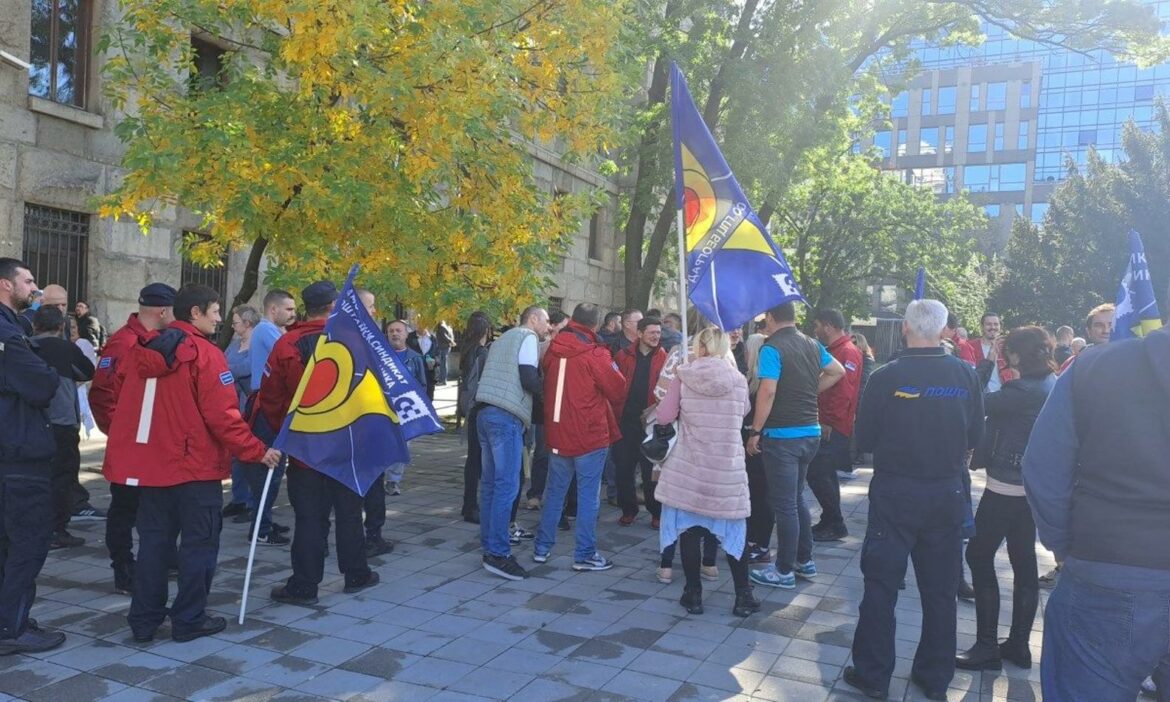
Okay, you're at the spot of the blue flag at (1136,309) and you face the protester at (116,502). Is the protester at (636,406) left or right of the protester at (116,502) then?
right

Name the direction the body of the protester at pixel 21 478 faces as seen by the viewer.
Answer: to the viewer's right

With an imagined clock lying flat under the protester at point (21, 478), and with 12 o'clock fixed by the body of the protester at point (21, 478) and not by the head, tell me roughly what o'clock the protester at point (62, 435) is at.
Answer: the protester at point (62, 435) is roughly at 9 o'clock from the protester at point (21, 478).

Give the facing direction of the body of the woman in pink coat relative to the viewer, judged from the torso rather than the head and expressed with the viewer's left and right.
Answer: facing away from the viewer

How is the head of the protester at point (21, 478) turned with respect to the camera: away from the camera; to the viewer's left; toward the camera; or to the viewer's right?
to the viewer's right

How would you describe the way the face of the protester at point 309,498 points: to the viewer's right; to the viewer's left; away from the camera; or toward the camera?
away from the camera

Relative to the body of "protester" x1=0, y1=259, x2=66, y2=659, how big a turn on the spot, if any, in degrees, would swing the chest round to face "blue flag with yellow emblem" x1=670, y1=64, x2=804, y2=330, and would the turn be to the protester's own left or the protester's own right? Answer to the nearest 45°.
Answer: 0° — they already face it

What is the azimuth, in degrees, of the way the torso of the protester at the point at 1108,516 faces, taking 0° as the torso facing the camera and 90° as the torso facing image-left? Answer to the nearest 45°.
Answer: approximately 180°

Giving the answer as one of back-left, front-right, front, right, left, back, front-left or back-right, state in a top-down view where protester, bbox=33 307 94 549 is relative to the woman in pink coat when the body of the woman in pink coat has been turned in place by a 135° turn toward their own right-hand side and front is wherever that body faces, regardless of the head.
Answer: back-right

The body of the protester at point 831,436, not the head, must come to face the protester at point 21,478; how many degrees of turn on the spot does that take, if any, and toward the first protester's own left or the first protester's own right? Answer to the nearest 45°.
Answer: approximately 45° to the first protester's own left

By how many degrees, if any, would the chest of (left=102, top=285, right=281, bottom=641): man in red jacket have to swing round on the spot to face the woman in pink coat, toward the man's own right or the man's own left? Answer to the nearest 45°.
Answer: approximately 45° to the man's own right
